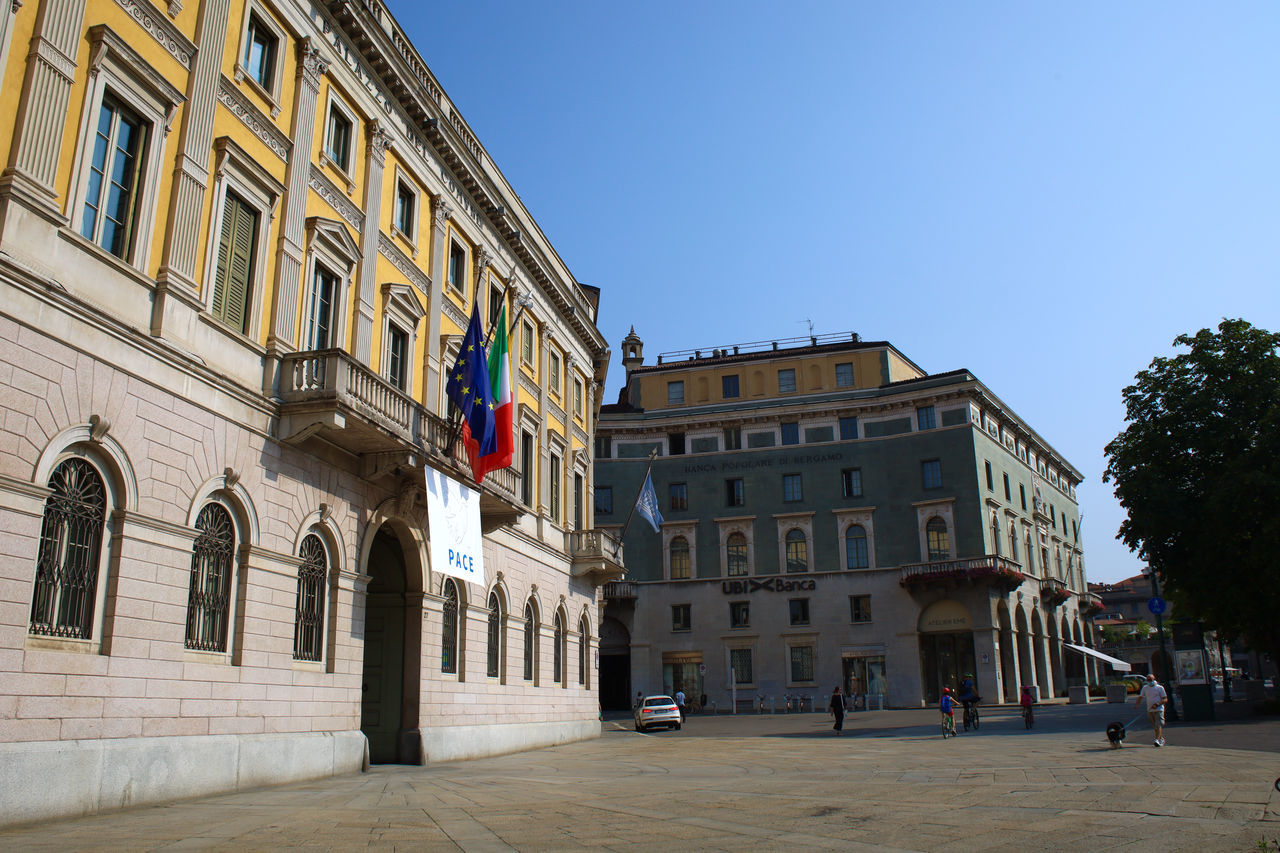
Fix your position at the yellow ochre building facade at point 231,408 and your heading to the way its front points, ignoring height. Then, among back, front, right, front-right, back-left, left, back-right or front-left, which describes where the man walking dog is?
front-left

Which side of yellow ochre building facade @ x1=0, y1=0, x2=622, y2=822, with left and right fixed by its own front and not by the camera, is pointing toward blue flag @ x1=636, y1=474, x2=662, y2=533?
left

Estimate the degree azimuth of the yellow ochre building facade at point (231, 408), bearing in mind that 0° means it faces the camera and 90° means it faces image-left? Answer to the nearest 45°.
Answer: approximately 315°

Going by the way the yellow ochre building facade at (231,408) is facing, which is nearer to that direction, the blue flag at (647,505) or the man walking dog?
the man walking dog
